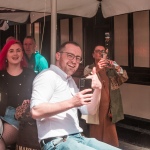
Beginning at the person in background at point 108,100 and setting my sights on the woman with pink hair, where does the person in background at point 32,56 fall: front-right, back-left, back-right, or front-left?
front-right

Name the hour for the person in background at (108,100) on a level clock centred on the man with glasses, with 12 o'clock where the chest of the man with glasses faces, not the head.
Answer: The person in background is roughly at 8 o'clock from the man with glasses.

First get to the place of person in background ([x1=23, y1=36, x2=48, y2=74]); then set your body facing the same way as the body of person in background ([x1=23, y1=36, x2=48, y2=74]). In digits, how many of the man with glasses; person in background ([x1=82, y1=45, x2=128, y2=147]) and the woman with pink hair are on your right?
0

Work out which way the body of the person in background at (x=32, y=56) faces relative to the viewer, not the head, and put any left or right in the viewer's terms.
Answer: facing the viewer and to the left of the viewer

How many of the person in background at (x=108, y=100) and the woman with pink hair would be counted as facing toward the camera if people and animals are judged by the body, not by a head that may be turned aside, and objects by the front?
2

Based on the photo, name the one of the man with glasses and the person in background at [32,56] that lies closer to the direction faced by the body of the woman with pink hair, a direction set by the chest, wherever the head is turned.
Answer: the man with glasses

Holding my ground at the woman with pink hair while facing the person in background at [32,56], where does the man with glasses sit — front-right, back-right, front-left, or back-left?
back-right

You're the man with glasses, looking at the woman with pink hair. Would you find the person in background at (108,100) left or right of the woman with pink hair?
right

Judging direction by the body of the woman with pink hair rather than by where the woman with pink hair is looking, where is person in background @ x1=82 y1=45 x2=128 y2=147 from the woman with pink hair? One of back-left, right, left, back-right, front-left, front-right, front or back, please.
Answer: back-left

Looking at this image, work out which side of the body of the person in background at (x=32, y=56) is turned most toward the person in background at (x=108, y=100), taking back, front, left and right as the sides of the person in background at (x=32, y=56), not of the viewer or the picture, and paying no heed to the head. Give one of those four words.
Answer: left

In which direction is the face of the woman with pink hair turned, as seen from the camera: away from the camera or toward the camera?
toward the camera

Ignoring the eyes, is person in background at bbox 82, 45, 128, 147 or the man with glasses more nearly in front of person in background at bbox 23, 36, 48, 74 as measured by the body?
the man with glasses

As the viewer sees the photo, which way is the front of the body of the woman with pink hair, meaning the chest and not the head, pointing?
toward the camera

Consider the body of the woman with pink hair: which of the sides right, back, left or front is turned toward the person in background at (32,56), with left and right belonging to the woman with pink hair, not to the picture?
back
